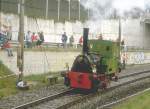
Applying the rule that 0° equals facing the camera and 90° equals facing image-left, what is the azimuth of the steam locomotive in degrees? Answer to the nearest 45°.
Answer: approximately 45°

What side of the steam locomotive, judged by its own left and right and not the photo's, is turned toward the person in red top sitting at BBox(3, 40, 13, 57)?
right
